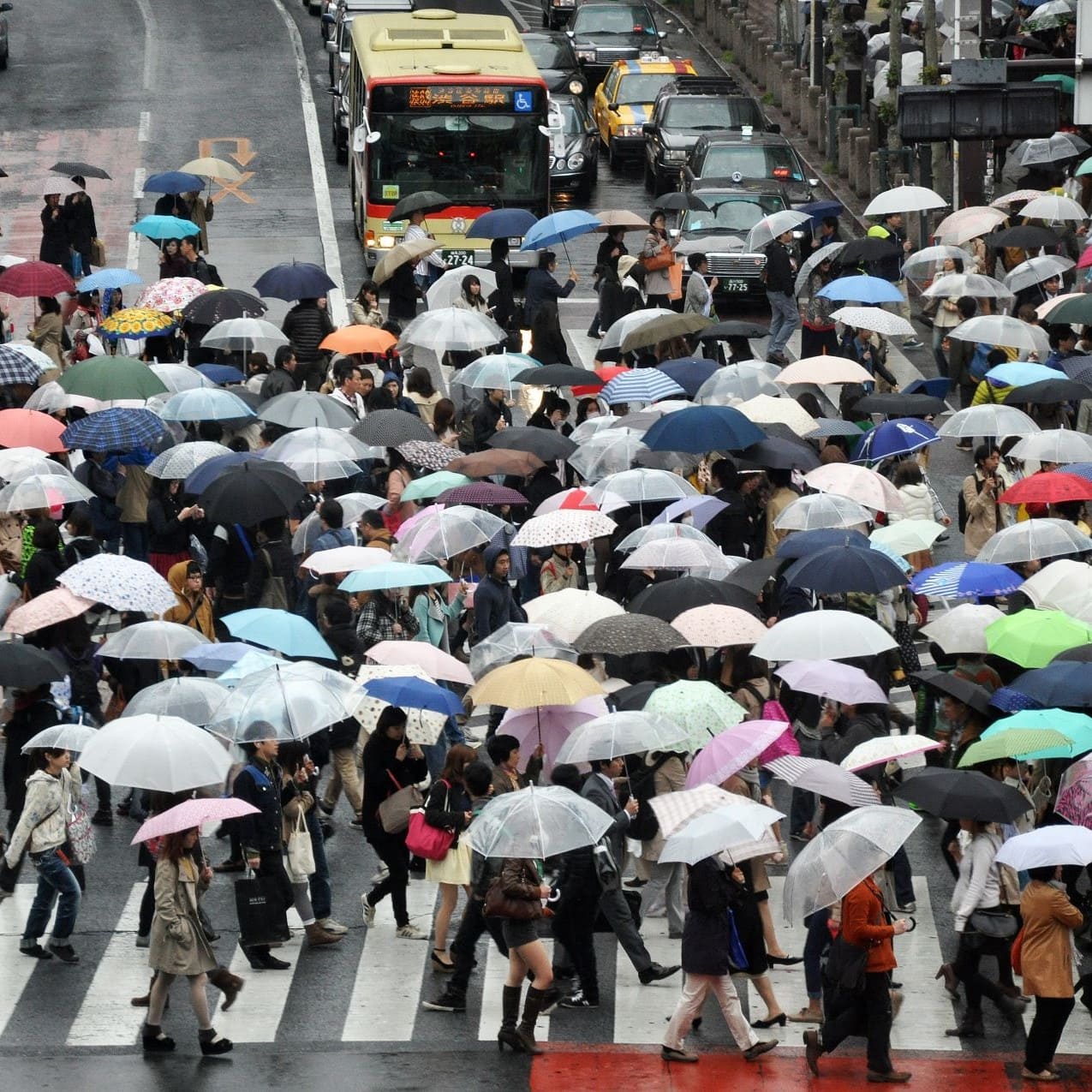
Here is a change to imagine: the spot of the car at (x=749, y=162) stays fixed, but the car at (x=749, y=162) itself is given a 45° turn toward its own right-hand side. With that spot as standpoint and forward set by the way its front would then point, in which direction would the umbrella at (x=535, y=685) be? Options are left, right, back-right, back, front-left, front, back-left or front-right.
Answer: front-left

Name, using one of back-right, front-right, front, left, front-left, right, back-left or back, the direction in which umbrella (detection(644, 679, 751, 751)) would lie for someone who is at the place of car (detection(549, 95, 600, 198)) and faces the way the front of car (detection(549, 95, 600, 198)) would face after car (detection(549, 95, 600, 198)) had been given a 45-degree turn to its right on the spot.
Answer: front-left

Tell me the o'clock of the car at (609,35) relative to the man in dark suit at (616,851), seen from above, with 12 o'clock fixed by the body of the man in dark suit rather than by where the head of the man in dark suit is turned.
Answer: The car is roughly at 9 o'clock from the man in dark suit.

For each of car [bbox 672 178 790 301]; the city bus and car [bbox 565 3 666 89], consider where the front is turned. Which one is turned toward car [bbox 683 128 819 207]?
car [bbox 565 3 666 89]

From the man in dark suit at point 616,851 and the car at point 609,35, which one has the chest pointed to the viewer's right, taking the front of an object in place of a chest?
the man in dark suit

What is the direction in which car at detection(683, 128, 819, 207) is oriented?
toward the camera

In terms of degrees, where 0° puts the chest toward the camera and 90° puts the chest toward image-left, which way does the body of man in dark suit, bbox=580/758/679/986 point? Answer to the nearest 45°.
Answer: approximately 270°

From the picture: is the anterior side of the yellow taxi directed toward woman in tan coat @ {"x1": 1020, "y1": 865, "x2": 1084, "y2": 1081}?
yes

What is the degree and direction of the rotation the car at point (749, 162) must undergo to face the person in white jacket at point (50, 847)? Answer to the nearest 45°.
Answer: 0° — it already faces them

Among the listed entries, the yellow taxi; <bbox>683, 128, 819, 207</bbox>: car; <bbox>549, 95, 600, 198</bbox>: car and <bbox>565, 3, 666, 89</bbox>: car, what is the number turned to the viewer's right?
0

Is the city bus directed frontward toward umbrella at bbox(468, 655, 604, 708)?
yes

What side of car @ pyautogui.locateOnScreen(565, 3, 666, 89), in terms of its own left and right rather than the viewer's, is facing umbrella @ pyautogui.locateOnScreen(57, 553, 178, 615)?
front

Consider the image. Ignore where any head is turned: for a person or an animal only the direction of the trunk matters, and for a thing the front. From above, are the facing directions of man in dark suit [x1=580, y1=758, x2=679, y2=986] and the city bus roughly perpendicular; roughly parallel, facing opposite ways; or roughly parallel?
roughly perpendicular

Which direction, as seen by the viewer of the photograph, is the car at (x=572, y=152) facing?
facing the viewer

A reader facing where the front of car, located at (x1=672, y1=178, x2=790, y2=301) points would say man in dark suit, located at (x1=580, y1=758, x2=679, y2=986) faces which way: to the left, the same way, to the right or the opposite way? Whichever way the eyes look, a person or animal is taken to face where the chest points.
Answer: to the left

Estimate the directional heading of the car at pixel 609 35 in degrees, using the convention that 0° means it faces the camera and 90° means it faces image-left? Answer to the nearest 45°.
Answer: approximately 0°

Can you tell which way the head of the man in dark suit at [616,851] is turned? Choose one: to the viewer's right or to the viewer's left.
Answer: to the viewer's right

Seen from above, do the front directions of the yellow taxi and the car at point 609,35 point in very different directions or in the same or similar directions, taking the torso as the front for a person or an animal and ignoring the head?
same or similar directions
